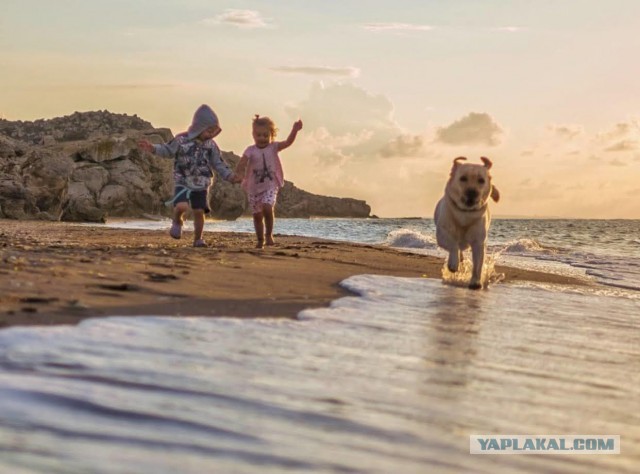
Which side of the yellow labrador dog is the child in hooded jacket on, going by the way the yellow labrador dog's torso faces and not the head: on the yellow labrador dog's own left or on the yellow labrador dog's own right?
on the yellow labrador dog's own right

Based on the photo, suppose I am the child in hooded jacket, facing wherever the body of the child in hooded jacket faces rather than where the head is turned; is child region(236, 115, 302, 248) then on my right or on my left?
on my left

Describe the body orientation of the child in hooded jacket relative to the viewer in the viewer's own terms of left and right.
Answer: facing the viewer

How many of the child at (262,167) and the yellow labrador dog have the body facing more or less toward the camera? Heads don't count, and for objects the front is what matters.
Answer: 2

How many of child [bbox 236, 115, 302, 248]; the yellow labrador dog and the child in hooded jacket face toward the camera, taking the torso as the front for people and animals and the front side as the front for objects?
3

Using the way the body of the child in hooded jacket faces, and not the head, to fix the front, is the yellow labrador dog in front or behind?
in front

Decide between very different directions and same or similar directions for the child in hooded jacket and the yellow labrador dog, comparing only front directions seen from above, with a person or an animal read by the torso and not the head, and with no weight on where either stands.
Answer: same or similar directions

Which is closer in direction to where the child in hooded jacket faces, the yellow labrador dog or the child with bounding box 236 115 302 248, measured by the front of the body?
the yellow labrador dog

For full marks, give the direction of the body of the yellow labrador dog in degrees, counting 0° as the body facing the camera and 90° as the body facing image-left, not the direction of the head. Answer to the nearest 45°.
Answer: approximately 0°

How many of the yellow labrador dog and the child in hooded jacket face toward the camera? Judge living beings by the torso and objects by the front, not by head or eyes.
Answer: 2

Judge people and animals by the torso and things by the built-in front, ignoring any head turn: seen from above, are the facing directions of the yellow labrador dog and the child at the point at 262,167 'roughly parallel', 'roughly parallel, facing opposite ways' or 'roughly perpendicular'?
roughly parallel

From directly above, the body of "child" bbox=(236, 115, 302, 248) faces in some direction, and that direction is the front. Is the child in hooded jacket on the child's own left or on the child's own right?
on the child's own right
